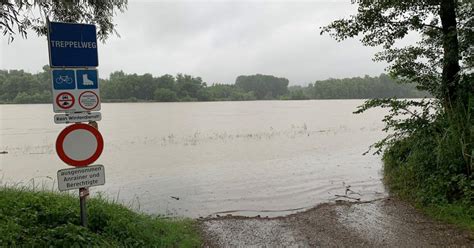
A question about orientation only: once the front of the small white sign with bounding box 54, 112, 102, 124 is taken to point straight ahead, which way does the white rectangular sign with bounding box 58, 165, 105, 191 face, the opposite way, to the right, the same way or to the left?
the same way

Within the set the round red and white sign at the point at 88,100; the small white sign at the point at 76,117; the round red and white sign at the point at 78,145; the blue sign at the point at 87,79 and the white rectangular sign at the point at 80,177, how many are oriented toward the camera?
5

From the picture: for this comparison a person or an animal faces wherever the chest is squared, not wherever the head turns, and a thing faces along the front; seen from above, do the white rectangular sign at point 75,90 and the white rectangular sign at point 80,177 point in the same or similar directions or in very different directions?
same or similar directions

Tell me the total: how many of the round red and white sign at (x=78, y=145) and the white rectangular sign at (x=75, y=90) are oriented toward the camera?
2

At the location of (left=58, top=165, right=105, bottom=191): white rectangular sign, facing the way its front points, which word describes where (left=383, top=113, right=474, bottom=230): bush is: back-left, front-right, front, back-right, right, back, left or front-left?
left

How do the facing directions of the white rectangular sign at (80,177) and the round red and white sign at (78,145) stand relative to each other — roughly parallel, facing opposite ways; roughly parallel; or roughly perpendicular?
roughly parallel

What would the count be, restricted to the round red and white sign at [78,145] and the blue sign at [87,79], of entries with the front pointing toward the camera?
2

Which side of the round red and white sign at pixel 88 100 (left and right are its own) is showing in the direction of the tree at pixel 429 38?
left

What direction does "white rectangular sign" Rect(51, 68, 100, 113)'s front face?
toward the camera

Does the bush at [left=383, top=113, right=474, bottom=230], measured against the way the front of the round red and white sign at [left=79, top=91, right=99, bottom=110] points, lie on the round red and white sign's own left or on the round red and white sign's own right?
on the round red and white sign's own left

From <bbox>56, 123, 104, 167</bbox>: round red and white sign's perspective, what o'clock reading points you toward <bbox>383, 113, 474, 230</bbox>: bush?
The bush is roughly at 9 o'clock from the round red and white sign.

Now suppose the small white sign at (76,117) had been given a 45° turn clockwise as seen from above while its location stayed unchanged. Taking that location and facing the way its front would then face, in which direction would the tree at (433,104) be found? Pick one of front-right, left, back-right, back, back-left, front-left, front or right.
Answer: back-left

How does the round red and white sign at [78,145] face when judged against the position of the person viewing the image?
facing the viewer
